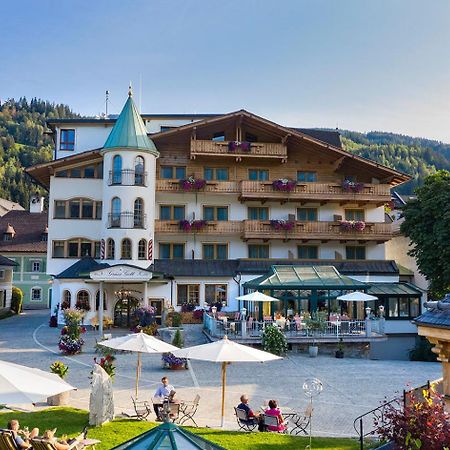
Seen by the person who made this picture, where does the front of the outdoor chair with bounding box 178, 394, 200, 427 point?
facing to the left of the viewer

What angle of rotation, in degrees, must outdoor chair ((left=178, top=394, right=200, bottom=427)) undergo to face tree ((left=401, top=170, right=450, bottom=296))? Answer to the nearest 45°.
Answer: approximately 135° to its right

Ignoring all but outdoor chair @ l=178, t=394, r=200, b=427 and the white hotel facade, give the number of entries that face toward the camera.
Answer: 1

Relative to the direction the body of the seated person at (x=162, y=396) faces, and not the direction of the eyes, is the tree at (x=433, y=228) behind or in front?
behind

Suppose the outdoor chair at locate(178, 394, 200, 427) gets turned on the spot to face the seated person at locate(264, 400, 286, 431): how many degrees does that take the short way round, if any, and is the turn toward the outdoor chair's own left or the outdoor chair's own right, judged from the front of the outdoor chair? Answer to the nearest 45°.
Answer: approximately 135° to the outdoor chair's own left

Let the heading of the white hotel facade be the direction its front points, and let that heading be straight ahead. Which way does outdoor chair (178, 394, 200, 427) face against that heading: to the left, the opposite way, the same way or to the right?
to the right

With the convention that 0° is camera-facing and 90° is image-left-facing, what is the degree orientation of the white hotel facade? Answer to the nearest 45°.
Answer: approximately 0°

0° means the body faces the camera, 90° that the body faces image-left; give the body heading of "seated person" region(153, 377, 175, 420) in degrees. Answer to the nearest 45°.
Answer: approximately 45°

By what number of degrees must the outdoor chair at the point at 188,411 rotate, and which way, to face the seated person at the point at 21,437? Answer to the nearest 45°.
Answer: approximately 45° to its left

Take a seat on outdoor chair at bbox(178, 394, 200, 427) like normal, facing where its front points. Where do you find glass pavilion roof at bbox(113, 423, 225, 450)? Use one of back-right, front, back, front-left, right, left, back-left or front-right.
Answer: left

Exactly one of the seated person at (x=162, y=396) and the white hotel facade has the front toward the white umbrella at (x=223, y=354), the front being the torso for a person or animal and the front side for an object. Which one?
the white hotel facade

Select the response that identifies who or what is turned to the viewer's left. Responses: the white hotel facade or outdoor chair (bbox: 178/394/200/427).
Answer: the outdoor chair

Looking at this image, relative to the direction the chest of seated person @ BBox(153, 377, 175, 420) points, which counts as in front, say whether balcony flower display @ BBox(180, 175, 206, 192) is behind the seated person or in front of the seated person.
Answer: behind
